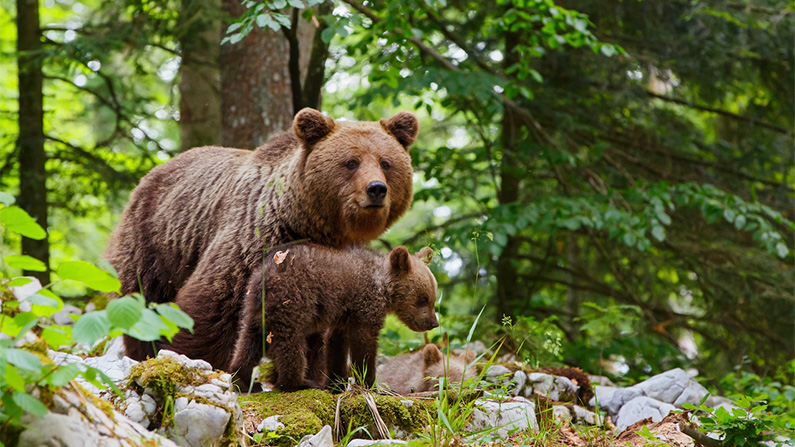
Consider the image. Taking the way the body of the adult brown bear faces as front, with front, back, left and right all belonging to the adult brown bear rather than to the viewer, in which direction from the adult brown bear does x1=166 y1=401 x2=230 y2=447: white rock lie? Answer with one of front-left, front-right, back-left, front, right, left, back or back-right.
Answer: front-right

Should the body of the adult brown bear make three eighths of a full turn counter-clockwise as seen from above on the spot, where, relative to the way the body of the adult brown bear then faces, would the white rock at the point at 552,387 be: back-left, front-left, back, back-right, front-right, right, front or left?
right

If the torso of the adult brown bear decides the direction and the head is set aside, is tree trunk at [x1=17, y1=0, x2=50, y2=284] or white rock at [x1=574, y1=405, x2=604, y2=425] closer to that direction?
the white rock

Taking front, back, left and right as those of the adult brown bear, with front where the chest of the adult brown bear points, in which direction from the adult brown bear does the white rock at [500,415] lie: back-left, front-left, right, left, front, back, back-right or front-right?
front

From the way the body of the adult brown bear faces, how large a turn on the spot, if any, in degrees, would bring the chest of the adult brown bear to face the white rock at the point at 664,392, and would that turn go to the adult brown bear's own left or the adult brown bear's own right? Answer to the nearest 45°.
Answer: approximately 45° to the adult brown bear's own left

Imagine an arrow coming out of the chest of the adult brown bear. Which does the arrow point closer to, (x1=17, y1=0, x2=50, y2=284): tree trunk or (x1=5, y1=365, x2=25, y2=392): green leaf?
the green leaf

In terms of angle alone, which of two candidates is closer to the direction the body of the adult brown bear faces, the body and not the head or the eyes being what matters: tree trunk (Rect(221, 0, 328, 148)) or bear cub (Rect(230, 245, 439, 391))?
the bear cub

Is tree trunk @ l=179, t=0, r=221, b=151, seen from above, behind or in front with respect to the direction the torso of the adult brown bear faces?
behind

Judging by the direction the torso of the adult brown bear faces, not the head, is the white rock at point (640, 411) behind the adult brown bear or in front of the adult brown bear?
in front

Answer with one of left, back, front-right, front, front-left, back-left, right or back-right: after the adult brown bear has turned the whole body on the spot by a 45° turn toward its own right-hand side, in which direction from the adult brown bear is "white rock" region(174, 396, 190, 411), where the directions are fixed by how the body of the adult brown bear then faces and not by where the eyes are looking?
front

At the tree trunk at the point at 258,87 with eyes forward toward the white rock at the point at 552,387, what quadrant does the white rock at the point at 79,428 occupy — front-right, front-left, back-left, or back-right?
front-right

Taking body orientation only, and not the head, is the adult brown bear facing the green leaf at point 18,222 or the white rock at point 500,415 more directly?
the white rock

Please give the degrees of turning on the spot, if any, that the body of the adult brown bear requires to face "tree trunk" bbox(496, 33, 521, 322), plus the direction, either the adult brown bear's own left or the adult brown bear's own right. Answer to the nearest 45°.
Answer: approximately 90° to the adult brown bear's own left
